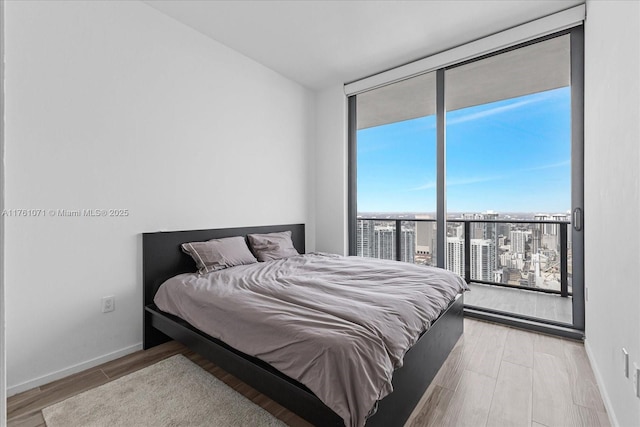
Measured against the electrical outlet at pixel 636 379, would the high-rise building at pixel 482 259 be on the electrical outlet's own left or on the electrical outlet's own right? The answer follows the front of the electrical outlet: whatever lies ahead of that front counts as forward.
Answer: on the electrical outlet's own right

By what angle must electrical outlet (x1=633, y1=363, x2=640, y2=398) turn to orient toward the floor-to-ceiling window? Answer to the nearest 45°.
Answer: approximately 45° to its right

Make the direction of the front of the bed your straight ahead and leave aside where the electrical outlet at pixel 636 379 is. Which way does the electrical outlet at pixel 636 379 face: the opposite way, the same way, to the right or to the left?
the opposite way

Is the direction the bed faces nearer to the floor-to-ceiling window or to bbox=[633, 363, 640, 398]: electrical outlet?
the electrical outlet

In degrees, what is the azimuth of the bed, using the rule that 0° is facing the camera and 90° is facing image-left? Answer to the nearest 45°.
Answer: approximately 315°

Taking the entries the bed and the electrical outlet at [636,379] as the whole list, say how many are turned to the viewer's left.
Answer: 1

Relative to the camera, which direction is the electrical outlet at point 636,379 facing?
to the viewer's left

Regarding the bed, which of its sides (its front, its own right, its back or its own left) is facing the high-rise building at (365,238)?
left
